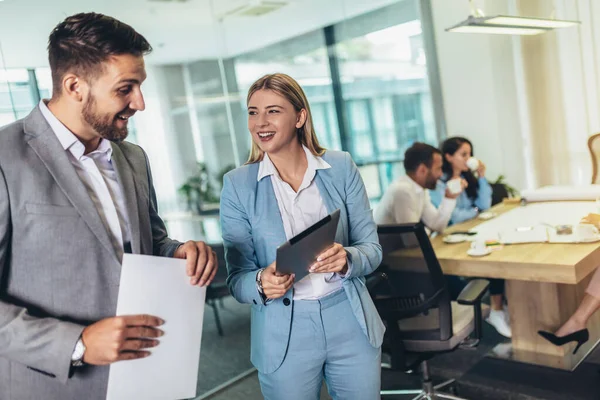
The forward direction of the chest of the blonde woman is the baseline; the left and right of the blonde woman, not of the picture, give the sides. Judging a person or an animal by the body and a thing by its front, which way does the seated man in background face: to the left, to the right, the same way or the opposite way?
to the left

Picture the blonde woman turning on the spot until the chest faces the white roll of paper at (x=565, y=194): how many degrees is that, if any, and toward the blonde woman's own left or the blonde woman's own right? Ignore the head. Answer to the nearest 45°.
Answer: approximately 135° to the blonde woman's own left

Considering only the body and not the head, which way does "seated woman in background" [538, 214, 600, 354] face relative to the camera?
to the viewer's left

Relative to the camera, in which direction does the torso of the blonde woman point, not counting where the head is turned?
toward the camera

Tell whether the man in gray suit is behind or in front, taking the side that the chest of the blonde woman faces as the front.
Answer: in front

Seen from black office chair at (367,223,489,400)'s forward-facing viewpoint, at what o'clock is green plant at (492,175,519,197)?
The green plant is roughly at 11 o'clock from the black office chair.

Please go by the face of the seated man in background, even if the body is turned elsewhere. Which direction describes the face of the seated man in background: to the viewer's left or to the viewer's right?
to the viewer's right

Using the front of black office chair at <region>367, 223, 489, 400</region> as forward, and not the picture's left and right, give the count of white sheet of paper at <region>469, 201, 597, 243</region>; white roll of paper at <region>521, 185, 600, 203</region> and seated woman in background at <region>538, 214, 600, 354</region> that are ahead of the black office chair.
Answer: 3

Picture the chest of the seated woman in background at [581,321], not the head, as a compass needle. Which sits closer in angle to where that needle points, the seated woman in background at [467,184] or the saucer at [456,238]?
the saucer

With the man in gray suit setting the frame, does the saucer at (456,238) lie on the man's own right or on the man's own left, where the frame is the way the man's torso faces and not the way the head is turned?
on the man's own left

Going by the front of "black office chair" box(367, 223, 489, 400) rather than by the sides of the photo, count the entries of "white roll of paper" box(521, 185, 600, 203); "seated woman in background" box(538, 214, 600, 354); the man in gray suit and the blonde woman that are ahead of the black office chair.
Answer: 2

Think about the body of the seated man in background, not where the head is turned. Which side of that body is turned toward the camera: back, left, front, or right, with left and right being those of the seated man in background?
right

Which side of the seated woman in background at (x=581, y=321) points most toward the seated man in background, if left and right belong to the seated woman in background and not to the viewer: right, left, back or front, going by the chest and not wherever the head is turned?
front

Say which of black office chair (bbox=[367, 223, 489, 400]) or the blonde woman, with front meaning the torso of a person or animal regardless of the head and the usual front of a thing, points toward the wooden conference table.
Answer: the black office chair

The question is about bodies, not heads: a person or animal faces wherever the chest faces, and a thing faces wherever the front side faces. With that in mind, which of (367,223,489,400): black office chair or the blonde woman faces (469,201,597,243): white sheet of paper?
the black office chair

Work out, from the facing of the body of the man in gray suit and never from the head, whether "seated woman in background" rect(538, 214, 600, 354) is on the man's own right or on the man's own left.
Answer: on the man's own left

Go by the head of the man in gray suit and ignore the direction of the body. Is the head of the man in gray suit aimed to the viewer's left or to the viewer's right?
to the viewer's right

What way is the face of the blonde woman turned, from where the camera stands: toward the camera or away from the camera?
toward the camera
